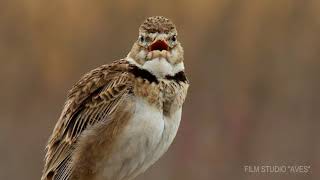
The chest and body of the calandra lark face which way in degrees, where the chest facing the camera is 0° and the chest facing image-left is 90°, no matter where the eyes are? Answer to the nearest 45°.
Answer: approximately 315°
